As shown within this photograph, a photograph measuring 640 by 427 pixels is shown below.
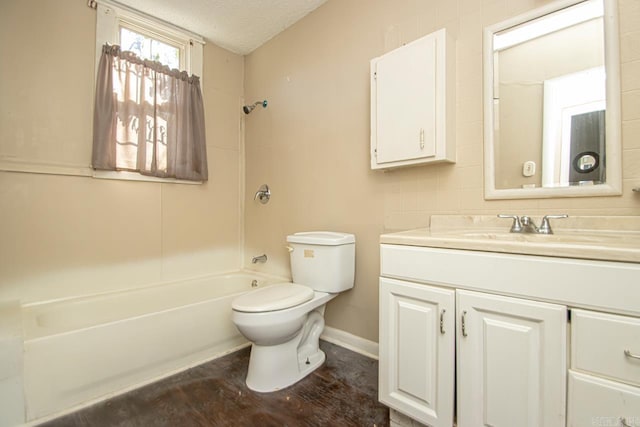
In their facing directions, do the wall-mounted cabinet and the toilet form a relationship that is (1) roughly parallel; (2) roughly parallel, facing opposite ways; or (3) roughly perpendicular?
roughly parallel

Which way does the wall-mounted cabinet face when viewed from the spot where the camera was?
facing the viewer and to the left of the viewer

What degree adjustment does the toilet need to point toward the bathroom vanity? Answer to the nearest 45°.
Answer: approximately 90° to its left

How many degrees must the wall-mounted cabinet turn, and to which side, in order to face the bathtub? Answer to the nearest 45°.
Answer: approximately 45° to its right

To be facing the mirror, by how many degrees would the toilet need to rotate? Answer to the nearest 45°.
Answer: approximately 90° to its left

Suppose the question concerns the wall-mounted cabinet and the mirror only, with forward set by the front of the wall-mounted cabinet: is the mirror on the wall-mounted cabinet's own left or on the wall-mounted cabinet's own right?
on the wall-mounted cabinet's own left

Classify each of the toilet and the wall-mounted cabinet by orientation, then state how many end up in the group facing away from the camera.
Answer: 0

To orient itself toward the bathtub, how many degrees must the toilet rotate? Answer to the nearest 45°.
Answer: approximately 45° to its right
